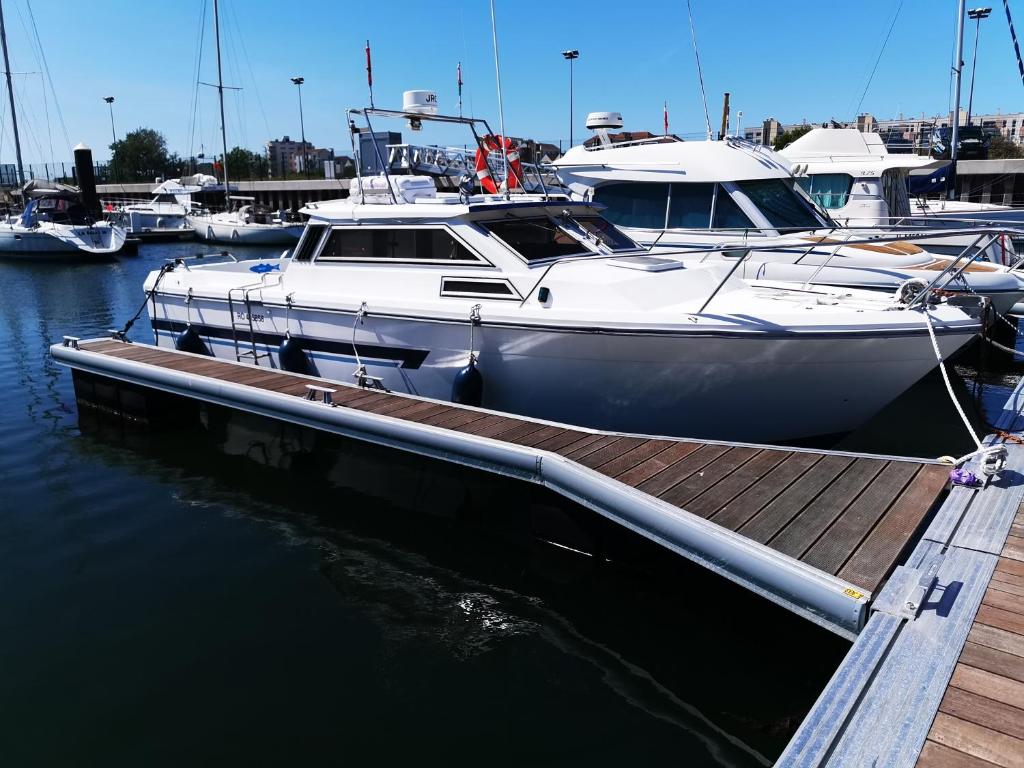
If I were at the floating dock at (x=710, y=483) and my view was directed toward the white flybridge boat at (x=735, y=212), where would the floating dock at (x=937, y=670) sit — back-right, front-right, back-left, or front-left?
back-right

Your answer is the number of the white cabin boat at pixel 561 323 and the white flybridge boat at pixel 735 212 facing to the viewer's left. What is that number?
0

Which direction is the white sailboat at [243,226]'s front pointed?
to the viewer's left

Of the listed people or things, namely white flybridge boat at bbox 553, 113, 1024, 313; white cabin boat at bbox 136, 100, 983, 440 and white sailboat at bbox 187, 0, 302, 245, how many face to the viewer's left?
1

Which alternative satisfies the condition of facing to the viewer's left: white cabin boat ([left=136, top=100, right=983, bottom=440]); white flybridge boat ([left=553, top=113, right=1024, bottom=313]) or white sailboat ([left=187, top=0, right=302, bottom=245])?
the white sailboat

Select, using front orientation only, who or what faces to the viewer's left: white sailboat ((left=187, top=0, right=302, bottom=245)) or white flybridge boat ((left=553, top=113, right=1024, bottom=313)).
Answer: the white sailboat

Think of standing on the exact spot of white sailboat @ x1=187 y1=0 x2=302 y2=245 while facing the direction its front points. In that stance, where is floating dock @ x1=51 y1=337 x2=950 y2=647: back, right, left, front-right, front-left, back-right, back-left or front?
left

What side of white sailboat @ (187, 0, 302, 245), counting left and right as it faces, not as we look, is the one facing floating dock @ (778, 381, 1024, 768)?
left

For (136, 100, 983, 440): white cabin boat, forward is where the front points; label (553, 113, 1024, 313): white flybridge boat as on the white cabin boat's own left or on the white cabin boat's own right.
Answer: on the white cabin boat's own left

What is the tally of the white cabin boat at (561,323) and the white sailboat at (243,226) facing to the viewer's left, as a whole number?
1
